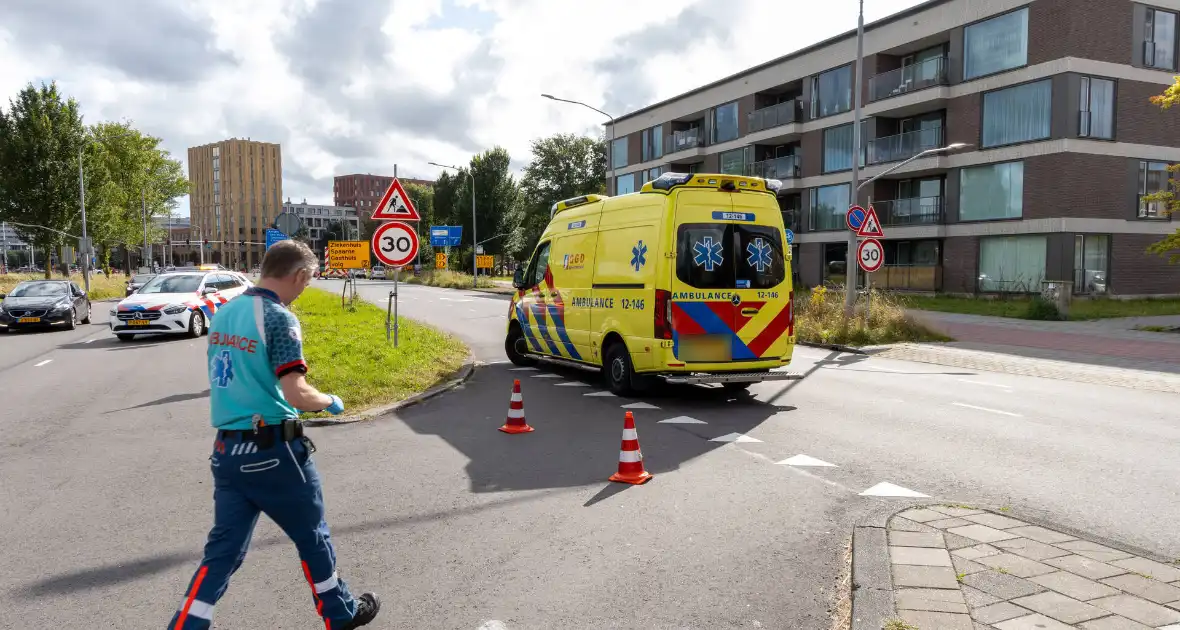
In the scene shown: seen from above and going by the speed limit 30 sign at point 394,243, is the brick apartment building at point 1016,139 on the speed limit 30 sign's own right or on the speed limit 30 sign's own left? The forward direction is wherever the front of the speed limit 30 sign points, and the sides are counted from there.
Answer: on the speed limit 30 sign's own left

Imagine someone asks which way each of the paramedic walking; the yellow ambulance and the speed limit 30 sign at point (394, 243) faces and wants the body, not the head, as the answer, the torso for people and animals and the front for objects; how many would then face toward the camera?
1

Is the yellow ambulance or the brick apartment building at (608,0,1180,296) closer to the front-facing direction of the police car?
the yellow ambulance

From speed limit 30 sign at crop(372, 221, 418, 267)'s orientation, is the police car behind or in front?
behind

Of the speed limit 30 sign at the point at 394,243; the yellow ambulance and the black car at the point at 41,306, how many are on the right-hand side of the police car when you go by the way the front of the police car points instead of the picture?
1

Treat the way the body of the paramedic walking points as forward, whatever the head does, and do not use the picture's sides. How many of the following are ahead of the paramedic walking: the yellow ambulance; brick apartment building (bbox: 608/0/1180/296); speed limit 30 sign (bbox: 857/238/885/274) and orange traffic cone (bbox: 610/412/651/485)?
4

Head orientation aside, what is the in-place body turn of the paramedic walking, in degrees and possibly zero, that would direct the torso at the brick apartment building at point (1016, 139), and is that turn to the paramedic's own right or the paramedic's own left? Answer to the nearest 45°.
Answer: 0° — they already face it

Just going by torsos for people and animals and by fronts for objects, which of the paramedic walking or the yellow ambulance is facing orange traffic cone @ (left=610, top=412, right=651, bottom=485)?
the paramedic walking

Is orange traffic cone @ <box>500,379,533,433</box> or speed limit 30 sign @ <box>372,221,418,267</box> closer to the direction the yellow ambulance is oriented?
the speed limit 30 sign

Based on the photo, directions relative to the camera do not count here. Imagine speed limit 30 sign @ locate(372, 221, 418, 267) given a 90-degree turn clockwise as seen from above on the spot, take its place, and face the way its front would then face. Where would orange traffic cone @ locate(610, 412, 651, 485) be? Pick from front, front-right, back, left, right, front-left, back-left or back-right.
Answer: left

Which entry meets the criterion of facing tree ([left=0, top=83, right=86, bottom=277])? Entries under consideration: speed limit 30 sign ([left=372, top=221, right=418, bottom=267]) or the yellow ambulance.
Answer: the yellow ambulance

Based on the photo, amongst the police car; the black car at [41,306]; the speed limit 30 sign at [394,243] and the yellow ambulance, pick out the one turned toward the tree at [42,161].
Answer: the yellow ambulance

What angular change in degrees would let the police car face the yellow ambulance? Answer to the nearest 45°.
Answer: approximately 90° to its left

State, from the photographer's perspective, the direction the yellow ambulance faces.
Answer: facing away from the viewer and to the left of the viewer

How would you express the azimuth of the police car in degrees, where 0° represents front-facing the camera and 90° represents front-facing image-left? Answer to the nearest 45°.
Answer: approximately 45°

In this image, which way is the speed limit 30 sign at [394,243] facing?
toward the camera

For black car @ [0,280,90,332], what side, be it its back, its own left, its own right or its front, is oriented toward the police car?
left

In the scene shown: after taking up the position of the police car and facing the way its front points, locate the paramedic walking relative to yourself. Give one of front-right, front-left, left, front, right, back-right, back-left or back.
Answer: front-left

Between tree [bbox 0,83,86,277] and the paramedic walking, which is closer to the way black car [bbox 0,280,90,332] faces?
the paramedic walking
